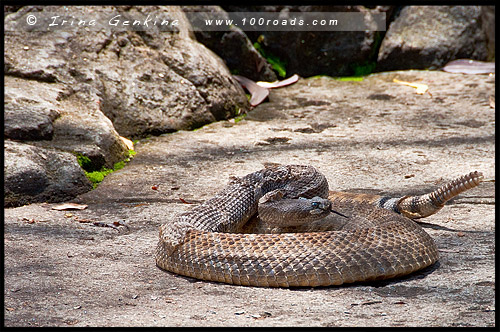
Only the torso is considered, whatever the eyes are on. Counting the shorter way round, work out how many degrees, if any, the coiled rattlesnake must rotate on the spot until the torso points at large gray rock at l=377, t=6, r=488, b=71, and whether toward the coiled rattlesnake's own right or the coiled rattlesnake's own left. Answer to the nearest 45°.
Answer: approximately 90° to the coiled rattlesnake's own left

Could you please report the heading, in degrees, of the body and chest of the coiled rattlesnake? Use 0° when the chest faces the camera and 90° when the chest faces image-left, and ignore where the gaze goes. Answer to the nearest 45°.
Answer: approximately 270°

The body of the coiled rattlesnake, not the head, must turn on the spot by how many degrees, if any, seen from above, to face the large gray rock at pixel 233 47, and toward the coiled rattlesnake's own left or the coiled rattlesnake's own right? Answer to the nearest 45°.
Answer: approximately 90° to the coiled rattlesnake's own left

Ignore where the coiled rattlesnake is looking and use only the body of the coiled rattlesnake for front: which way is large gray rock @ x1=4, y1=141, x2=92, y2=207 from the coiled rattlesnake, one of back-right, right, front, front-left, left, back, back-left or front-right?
back-left

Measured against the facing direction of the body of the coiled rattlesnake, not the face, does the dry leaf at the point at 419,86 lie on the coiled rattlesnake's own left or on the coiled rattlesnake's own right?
on the coiled rattlesnake's own left

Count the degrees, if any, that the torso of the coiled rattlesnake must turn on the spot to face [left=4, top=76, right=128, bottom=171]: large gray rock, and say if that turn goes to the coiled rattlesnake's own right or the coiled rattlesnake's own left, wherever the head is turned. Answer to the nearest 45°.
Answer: approximately 135° to the coiled rattlesnake's own left

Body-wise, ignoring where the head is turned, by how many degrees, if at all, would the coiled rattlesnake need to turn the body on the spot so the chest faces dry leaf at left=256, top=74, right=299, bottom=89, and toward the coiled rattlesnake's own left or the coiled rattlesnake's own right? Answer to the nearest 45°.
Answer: approximately 90° to the coiled rattlesnake's own left

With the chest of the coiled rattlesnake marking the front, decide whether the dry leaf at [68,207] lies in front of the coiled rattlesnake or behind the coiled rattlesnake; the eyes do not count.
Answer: behind

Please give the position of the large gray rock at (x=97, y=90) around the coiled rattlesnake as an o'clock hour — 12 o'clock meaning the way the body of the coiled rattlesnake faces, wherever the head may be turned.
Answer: The large gray rock is roughly at 8 o'clock from the coiled rattlesnake.
